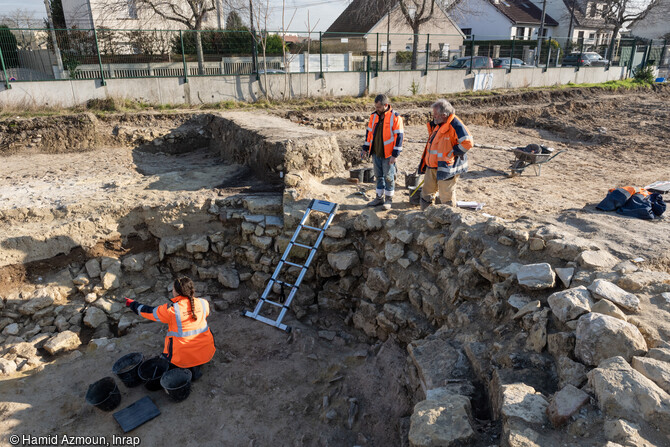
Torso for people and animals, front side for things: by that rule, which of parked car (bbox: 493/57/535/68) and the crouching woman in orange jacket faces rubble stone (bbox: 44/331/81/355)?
the crouching woman in orange jacket

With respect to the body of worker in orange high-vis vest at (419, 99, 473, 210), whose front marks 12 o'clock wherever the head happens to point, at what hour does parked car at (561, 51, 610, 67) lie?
The parked car is roughly at 5 o'clock from the worker in orange high-vis vest.

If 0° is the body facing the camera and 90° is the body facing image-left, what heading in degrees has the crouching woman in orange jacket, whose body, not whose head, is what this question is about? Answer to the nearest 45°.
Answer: approximately 135°

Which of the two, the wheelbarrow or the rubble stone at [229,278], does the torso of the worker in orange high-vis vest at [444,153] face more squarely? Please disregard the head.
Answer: the rubble stone

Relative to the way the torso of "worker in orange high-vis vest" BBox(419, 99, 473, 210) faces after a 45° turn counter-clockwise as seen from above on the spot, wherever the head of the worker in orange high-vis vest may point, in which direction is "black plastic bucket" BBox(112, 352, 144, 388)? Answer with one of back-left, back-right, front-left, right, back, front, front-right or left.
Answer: front-right

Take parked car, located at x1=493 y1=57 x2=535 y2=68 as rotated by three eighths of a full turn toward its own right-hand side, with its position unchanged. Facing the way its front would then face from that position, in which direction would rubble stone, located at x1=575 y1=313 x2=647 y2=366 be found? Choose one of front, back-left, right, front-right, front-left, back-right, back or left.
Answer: front-left

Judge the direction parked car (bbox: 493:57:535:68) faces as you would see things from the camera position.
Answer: facing to the right of the viewer

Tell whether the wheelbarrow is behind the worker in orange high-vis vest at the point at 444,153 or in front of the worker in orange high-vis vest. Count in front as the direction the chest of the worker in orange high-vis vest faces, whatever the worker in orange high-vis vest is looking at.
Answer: behind

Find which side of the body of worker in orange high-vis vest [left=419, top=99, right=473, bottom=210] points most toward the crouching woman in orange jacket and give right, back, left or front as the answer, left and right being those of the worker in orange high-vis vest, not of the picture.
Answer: front

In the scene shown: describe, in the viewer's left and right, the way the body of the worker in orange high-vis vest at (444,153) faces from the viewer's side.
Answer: facing the viewer and to the left of the viewer

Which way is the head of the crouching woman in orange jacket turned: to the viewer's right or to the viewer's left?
to the viewer's left
